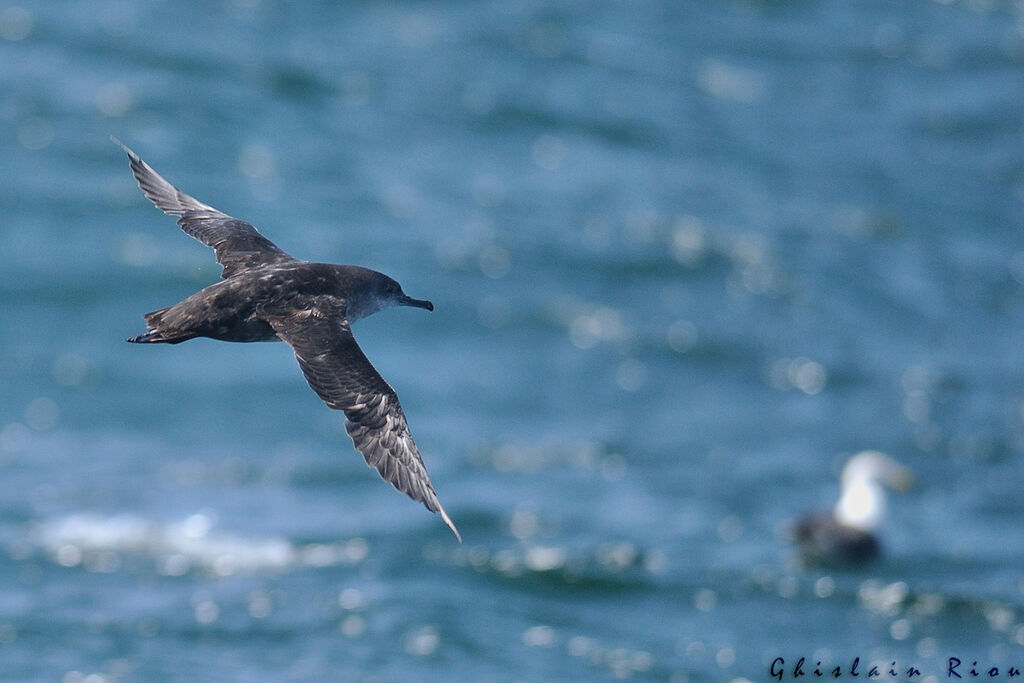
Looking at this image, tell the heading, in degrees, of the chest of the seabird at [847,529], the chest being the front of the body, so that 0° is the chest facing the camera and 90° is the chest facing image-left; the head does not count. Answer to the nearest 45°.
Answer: approximately 270°
